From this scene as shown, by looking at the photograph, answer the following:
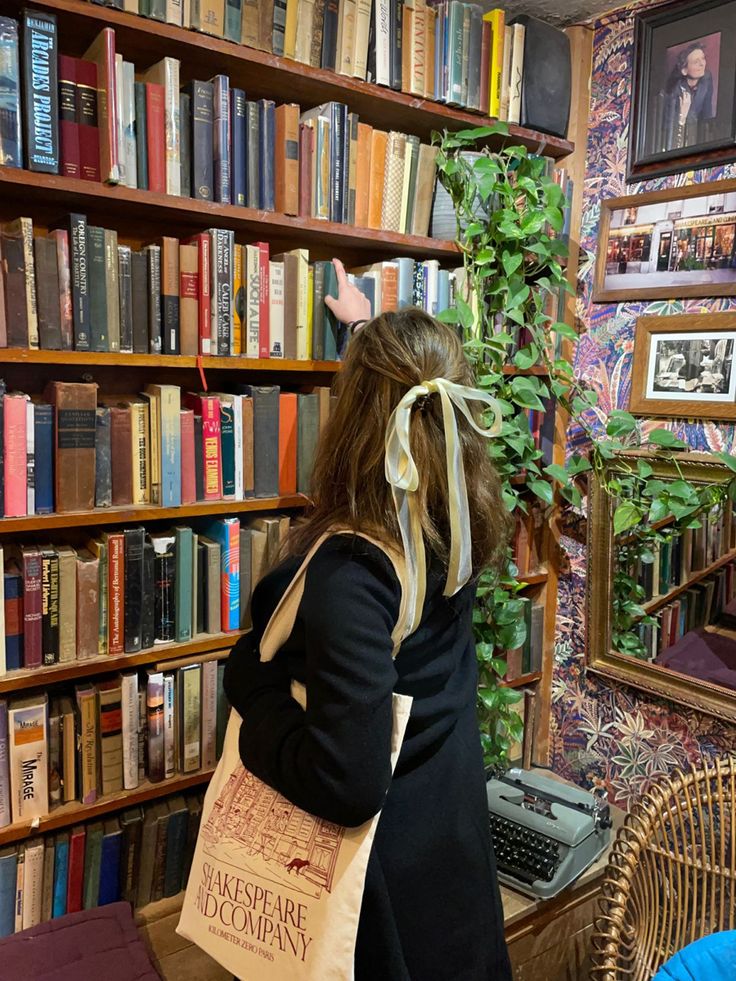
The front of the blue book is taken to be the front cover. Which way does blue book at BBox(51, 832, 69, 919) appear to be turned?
to the viewer's right

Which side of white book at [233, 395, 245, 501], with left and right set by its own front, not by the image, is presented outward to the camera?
right

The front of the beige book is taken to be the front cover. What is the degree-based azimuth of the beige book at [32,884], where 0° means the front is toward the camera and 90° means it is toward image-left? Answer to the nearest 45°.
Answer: approximately 270°

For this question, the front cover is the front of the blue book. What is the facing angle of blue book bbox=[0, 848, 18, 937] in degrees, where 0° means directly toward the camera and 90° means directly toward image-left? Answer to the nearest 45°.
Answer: approximately 270°

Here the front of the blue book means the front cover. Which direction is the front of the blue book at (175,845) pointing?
to the viewer's right

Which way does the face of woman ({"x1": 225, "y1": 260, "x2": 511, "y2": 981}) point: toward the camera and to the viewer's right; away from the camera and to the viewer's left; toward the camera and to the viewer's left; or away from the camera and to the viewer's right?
away from the camera and to the viewer's left
